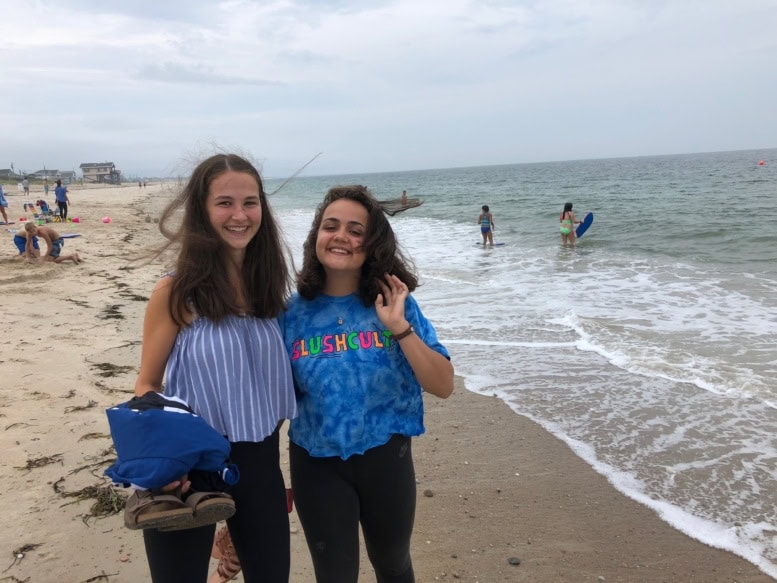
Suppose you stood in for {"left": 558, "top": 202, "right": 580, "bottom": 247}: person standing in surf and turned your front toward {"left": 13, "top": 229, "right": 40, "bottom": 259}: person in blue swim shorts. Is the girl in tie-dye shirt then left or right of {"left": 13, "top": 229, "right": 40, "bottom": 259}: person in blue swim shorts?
left

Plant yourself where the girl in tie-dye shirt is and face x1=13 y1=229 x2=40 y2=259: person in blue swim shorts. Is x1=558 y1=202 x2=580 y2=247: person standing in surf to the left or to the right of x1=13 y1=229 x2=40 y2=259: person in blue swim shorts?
right

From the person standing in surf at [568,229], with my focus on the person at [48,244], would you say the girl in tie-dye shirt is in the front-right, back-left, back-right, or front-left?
front-left

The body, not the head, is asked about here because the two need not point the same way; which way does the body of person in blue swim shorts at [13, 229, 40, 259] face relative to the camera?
to the viewer's right

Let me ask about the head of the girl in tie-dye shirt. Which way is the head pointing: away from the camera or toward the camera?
toward the camera

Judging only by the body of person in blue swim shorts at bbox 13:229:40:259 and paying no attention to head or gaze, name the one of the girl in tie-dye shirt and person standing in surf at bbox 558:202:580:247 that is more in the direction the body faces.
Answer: the person standing in surf

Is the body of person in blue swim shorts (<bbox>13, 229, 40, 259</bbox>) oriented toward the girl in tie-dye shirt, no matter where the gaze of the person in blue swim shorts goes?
no

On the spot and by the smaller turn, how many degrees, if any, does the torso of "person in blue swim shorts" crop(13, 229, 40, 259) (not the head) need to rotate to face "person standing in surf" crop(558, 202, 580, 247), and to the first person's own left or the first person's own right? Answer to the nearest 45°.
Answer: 0° — they already face them
